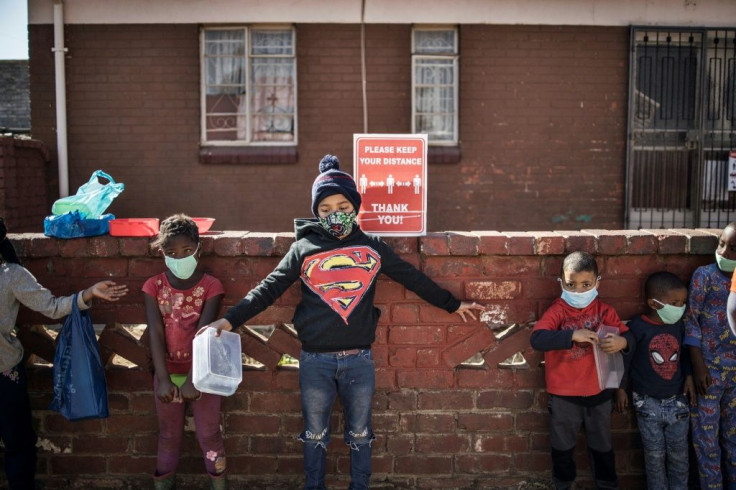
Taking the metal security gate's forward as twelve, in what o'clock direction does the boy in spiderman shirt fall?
The boy in spiderman shirt is roughly at 12 o'clock from the metal security gate.

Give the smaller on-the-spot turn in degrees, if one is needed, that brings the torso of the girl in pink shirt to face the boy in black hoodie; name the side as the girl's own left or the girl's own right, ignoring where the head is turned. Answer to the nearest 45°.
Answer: approximately 90° to the girl's own left

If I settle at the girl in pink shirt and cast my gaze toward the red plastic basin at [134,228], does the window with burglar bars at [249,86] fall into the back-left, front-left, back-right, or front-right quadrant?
front-right

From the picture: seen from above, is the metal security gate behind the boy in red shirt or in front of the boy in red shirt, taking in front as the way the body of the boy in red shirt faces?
behind

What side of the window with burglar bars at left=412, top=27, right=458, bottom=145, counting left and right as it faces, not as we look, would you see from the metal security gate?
left

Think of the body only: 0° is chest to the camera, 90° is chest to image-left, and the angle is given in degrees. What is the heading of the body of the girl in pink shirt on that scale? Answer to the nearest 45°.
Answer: approximately 0°

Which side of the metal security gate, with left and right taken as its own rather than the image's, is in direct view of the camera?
front

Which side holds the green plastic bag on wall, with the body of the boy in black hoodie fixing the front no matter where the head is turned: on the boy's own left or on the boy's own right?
on the boy's own right

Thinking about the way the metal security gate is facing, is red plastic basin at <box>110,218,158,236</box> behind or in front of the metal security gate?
in front

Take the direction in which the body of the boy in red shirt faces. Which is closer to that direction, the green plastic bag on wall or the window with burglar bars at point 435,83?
the green plastic bag on wall

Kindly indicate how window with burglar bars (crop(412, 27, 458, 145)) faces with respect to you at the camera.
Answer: facing the viewer
